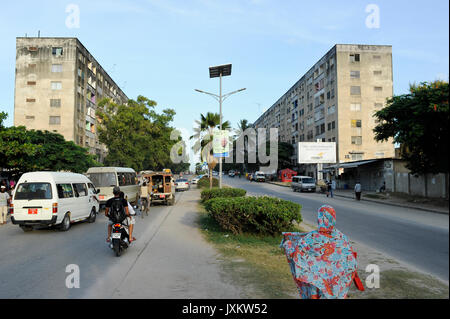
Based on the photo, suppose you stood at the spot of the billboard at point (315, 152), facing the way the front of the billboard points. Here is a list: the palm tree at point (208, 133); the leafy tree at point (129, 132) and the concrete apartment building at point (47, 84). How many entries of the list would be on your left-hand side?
0

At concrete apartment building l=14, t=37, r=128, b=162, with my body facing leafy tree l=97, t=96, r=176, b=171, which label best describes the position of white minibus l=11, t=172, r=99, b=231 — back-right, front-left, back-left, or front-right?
front-right

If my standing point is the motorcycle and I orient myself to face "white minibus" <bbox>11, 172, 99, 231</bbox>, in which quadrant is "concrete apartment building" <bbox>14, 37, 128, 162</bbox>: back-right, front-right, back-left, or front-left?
front-right

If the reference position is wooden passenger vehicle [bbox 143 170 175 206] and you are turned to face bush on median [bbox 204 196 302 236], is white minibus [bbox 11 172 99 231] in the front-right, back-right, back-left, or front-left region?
front-right

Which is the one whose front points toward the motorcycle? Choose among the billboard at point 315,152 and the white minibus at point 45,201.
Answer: the billboard

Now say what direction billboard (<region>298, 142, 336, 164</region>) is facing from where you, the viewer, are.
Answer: facing the viewer

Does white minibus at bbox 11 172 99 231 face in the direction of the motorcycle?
no

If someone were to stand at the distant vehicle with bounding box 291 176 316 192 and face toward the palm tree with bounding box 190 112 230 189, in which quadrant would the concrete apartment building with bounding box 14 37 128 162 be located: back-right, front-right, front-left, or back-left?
front-right

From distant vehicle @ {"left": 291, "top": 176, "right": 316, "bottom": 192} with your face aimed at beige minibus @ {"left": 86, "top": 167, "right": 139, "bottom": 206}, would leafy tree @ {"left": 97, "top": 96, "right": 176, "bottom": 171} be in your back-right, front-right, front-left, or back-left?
front-right
